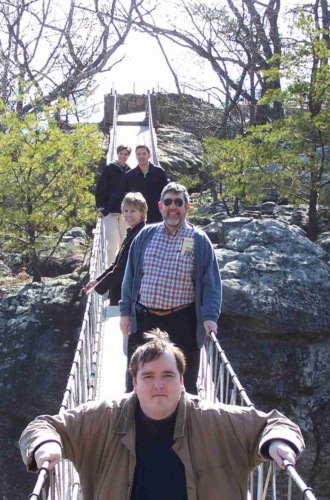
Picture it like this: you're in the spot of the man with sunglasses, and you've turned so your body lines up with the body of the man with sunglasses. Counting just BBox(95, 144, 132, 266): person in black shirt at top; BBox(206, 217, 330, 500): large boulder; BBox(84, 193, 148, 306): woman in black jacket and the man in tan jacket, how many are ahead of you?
1

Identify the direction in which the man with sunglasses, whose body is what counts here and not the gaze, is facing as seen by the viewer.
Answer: toward the camera

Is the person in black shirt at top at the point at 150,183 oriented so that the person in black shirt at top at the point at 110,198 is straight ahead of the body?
no

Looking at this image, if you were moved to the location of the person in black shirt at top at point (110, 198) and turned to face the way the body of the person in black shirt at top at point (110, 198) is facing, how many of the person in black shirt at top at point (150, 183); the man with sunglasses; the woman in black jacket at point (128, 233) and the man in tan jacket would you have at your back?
0

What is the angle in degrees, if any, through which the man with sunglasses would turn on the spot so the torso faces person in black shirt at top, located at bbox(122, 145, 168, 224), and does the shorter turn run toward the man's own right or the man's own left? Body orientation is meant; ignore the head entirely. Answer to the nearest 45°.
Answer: approximately 180°

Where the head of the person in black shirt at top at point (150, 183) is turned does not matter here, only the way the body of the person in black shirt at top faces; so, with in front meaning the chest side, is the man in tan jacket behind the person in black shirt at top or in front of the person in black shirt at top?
in front

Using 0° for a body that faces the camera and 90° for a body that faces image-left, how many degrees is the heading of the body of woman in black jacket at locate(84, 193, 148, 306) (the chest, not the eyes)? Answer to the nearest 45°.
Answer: approximately 45°

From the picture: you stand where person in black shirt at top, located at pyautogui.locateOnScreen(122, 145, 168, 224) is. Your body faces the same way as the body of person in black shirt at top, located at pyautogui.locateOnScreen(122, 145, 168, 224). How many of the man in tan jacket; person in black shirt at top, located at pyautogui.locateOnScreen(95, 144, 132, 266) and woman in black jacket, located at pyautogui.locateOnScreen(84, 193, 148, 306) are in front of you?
2

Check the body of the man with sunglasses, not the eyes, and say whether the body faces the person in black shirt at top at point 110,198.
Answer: no

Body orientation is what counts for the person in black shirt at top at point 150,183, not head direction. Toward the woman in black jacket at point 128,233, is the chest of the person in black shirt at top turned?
yes

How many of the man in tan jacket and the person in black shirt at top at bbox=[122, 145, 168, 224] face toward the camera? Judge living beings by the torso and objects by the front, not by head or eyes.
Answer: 2

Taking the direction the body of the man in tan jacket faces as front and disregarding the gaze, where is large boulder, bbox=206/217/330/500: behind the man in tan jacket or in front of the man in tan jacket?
behind

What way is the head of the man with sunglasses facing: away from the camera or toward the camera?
toward the camera

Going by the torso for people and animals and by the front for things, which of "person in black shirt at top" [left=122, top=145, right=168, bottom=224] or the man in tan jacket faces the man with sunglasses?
the person in black shirt at top

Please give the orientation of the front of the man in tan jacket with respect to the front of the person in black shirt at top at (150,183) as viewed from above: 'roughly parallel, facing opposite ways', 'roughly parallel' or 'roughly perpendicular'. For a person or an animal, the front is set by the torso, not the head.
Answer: roughly parallel

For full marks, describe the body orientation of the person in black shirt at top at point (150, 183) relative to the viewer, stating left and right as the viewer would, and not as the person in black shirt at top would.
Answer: facing the viewer

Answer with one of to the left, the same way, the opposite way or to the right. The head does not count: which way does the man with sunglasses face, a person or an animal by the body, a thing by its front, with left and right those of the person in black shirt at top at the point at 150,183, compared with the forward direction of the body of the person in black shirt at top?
the same way

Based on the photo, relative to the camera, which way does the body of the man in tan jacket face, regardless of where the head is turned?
toward the camera

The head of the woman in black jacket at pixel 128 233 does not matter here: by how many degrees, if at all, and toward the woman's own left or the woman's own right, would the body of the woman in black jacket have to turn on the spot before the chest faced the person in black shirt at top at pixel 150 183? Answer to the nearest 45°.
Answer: approximately 135° to the woman's own right

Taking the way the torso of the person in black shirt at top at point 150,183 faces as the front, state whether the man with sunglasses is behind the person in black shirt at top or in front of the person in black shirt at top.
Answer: in front

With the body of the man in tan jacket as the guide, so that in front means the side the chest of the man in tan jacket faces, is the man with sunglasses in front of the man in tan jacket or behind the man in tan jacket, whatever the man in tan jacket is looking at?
behind
